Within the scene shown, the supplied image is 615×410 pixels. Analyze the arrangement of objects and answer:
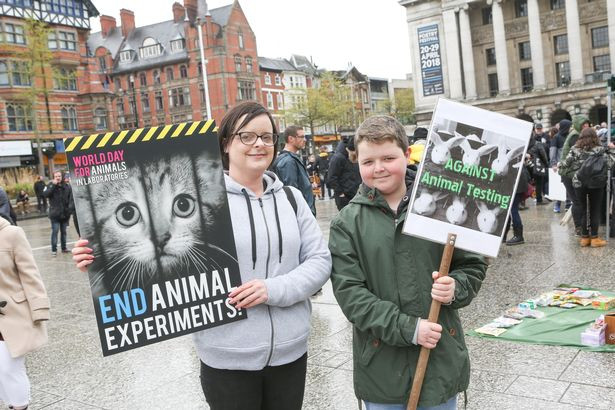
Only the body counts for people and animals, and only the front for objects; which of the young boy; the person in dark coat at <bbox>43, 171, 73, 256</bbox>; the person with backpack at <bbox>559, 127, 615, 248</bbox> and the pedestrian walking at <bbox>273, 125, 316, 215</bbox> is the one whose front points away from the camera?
the person with backpack

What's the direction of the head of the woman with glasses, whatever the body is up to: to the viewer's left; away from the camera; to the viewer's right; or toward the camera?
toward the camera

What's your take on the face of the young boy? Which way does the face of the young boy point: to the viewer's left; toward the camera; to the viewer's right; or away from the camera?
toward the camera

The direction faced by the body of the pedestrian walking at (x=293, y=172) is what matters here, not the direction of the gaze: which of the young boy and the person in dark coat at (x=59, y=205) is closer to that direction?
the young boy

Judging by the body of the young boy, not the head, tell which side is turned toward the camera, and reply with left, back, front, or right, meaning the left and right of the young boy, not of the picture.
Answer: front

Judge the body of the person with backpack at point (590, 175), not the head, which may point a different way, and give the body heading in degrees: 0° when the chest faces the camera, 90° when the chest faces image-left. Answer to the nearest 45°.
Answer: approximately 180°

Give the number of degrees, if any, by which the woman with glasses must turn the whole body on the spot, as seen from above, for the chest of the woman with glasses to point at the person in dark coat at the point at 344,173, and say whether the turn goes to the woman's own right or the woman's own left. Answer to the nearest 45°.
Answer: approximately 180°

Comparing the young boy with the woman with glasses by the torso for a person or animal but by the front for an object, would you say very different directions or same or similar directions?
same or similar directions

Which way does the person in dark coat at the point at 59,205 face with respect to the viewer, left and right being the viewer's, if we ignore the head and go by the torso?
facing the viewer

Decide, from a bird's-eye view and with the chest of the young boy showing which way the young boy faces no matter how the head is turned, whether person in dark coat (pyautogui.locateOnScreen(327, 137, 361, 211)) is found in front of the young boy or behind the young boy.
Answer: behind

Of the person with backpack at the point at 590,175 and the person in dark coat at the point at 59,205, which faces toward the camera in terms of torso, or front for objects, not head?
the person in dark coat

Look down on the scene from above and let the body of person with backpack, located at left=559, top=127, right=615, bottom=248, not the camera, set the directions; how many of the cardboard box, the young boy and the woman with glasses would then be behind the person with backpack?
3
